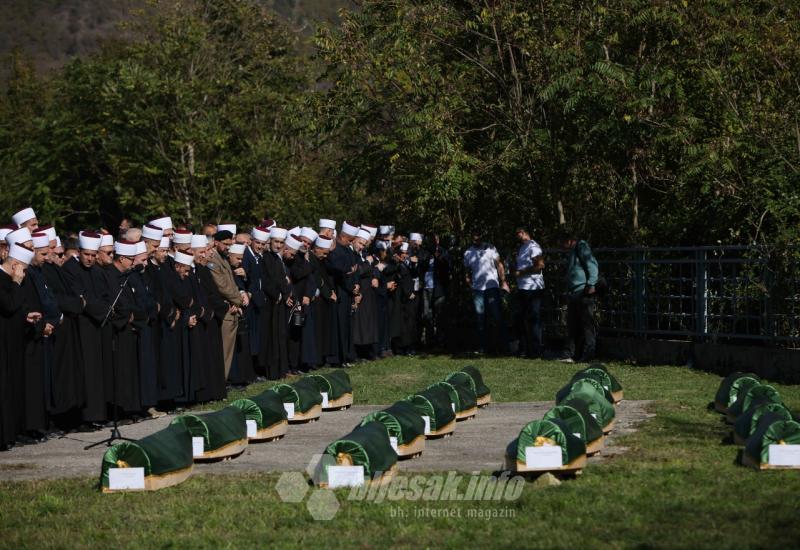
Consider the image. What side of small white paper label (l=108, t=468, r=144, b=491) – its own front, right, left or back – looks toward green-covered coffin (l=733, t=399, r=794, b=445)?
left

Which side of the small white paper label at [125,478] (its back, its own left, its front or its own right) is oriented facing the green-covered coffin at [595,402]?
left

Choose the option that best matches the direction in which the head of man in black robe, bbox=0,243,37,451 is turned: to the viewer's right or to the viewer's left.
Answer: to the viewer's right

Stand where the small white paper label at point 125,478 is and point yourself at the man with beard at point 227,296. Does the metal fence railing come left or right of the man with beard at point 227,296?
right

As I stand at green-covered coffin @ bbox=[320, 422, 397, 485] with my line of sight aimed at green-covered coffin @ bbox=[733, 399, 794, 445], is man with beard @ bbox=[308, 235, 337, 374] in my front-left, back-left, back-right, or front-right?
front-left

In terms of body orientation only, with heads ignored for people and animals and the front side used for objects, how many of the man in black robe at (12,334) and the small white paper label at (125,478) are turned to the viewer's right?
1

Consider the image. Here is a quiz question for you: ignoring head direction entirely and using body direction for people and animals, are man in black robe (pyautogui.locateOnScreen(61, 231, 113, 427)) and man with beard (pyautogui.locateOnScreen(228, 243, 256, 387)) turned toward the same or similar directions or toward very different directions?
same or similar directions

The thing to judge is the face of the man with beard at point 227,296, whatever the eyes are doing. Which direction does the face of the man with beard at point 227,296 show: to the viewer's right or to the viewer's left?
to the viewer's right

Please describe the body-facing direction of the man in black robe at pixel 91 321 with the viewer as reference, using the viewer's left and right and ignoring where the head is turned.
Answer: facing the viewer and to the right of the viewer

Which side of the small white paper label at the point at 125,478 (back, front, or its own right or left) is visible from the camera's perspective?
front

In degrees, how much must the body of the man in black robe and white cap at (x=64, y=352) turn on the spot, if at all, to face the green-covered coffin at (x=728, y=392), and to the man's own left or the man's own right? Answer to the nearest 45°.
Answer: approximately 45° to the man's own left

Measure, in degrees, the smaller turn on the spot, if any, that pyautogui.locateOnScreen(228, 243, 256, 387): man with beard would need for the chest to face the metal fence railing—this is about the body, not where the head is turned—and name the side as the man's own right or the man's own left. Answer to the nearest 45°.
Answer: approximately 45° to the man's own left

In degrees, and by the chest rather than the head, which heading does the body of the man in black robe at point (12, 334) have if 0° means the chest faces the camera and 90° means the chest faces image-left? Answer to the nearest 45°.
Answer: approximately 270°

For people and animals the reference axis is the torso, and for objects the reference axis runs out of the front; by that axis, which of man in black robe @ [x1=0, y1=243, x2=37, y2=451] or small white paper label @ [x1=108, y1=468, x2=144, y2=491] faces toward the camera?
the small white paper label

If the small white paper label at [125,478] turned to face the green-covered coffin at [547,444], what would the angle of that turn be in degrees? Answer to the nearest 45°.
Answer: approximately 90° to its left

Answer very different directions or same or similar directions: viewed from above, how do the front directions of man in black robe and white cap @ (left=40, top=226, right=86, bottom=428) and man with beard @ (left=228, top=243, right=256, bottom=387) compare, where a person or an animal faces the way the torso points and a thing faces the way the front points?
same or similar directions
